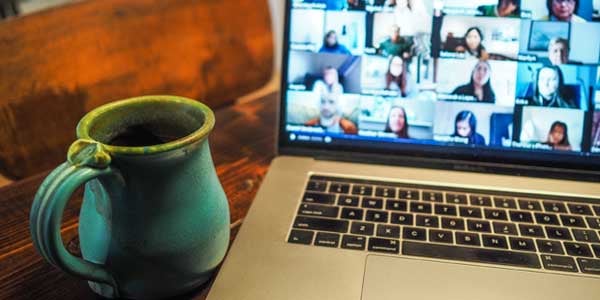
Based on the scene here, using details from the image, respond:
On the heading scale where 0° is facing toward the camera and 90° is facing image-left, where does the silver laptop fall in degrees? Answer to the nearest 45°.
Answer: approximately 0°
